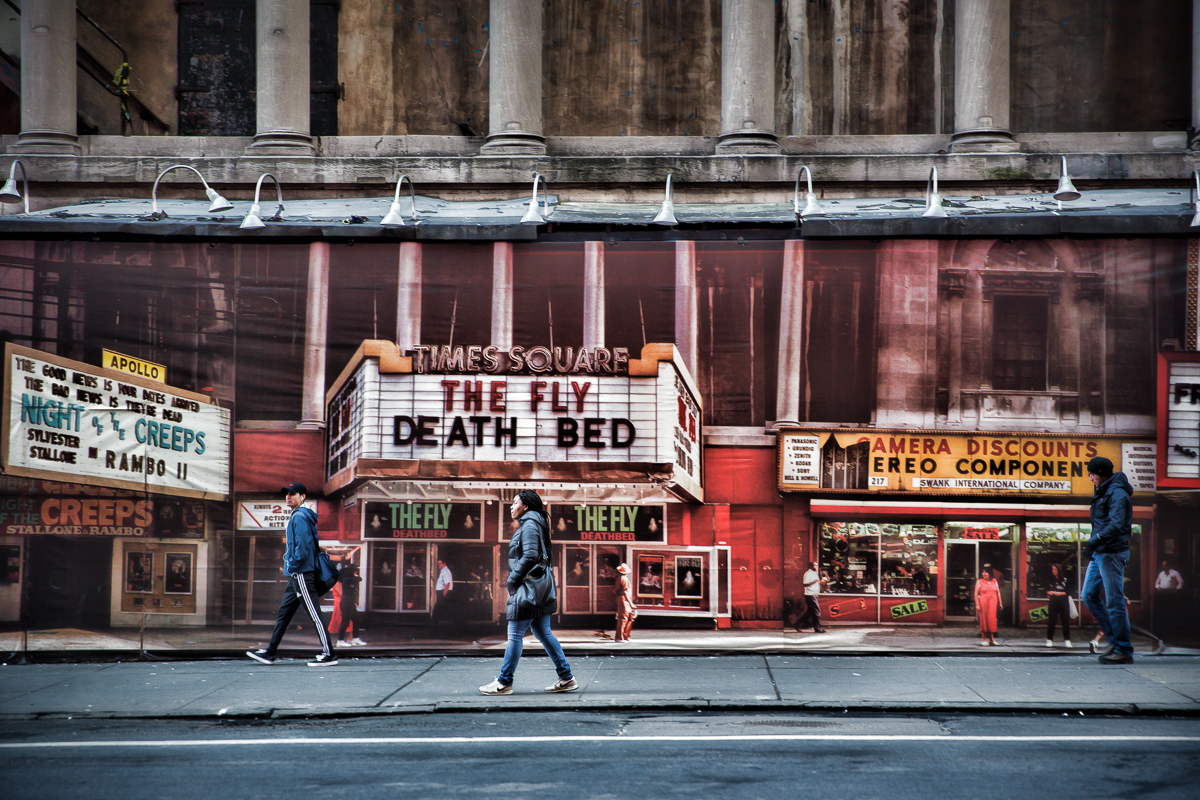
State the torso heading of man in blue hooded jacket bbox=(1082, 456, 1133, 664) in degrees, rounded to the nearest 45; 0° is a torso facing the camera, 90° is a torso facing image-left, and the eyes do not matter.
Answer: approximately 90°

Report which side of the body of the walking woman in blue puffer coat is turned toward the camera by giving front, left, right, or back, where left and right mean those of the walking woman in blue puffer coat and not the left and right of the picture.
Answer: left

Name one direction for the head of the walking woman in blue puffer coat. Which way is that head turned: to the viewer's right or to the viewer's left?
to the viewer's left

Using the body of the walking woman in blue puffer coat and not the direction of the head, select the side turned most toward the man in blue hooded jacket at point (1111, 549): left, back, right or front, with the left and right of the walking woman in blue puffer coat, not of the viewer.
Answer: back

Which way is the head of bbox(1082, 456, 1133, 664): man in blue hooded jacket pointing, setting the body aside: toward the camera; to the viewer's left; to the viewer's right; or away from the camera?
to the viewer's left

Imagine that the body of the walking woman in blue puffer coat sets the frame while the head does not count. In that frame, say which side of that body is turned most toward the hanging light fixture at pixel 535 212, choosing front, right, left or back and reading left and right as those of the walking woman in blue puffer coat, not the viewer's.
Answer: right
